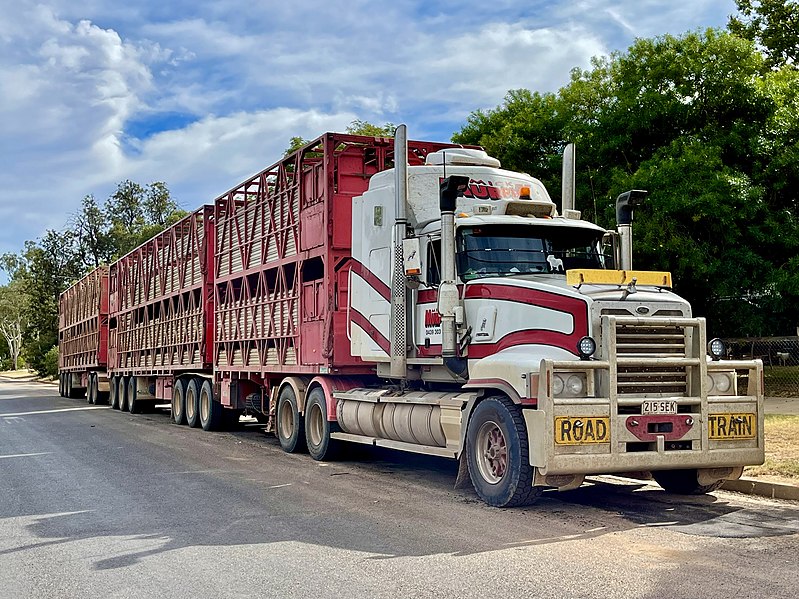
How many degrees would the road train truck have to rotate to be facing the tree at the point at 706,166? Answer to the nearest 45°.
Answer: approximately 90° to its left

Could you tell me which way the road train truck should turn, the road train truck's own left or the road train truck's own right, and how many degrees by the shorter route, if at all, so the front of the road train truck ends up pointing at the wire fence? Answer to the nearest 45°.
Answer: approximately 90° to the road train truck's own left

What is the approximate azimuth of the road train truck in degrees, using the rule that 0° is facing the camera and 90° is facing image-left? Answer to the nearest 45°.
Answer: approximately 315°

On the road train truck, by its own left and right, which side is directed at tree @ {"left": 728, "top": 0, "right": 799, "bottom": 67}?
left
